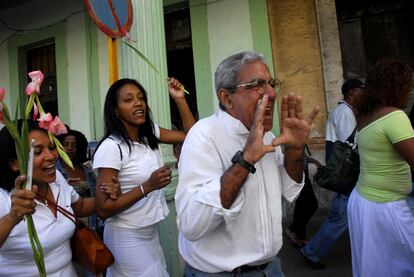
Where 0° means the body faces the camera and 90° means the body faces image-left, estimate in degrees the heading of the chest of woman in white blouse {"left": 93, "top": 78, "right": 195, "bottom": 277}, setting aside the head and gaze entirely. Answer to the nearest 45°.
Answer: approximately 315°

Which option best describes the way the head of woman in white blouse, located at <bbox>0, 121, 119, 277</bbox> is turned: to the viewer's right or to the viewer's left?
to the viewer's right

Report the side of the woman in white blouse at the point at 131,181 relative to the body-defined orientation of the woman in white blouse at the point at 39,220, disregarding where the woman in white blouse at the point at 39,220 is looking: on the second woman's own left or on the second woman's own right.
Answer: on the second woman's own left
